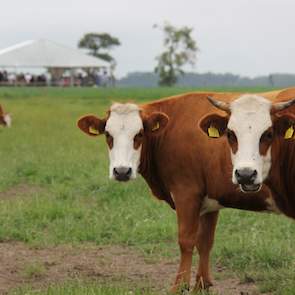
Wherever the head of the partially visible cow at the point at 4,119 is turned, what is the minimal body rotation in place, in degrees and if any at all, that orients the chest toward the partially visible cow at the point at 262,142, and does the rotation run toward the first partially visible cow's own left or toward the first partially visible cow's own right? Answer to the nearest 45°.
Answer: approximately 90° to the first partially visible cow's own right

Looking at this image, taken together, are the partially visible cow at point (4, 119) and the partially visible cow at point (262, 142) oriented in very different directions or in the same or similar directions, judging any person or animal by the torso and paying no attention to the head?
very different directions

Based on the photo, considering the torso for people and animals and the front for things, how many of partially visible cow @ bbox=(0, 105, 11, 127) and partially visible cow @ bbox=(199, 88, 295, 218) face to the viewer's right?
1

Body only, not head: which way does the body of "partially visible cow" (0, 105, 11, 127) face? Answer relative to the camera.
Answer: to the viewer's right

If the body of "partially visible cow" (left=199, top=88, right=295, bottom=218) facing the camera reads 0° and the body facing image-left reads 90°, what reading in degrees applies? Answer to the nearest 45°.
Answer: approximately 45°

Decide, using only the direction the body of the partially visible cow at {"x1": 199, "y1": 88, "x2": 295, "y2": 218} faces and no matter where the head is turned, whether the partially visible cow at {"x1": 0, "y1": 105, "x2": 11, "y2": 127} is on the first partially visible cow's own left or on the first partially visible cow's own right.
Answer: on the first partially visible cow's own right
